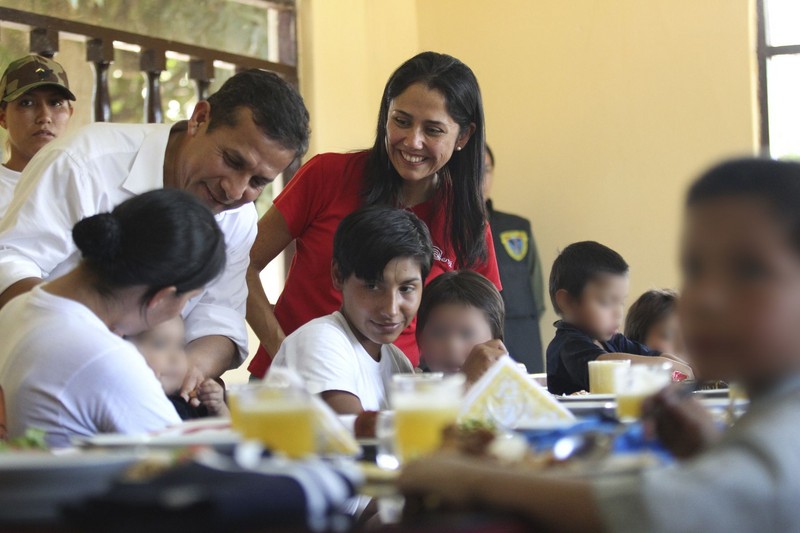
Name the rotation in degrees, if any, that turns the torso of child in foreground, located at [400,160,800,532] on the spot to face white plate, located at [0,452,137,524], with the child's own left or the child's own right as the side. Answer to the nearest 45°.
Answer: approximately 45° to the child's own right

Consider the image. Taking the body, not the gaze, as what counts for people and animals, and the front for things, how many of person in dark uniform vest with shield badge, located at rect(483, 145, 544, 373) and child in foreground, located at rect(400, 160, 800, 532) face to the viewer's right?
0

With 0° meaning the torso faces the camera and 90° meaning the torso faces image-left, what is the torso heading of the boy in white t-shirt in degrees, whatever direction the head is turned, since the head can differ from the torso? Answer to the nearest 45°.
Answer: approximately 315°

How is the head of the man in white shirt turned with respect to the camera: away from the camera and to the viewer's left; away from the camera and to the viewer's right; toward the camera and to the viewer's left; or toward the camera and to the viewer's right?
toward the camera and to the viewer's right

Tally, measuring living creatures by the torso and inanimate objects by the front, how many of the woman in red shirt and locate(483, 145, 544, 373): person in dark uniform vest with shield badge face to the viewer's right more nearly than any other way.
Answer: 0

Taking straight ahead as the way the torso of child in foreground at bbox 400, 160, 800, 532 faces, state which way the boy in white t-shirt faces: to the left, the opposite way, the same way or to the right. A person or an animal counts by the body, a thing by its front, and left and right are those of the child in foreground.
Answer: to the left

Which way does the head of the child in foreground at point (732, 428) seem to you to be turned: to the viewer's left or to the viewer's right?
to the viewer's left

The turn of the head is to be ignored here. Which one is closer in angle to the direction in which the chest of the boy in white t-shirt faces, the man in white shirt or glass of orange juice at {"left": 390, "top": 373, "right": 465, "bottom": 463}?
the glass of orange juice

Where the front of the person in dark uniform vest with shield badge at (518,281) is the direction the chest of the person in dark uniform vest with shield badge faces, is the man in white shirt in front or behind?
in front

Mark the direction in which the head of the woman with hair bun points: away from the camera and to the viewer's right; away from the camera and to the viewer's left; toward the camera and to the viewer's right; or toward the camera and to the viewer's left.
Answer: away from the camera and to the viewer's right
